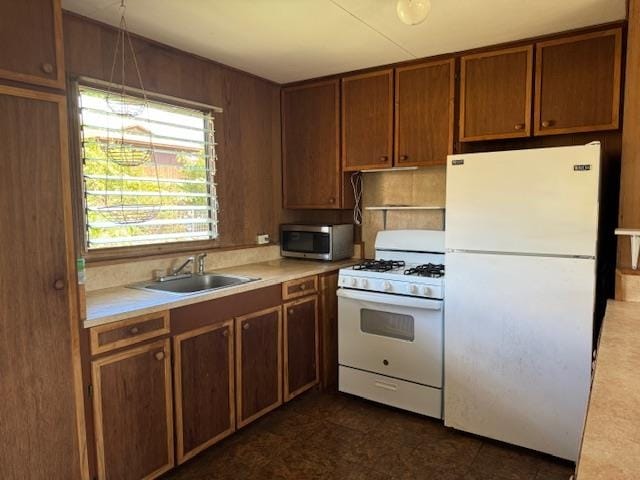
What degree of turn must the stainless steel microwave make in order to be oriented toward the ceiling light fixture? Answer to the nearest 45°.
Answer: approximately 45° to its left

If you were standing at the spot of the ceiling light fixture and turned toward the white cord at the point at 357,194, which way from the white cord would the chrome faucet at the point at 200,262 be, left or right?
left

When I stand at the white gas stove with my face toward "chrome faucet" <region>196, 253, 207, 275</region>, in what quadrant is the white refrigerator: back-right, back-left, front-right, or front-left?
back-left

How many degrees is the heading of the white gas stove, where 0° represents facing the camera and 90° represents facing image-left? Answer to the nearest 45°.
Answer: approximately 45°

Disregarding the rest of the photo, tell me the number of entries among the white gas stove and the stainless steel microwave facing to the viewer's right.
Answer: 0

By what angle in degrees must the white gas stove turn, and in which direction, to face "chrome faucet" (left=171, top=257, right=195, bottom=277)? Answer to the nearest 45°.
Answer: approximately 45° to its right

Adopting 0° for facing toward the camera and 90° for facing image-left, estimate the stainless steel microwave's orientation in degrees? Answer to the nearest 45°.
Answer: approximately 45°

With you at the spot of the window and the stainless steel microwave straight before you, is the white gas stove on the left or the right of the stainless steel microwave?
right
